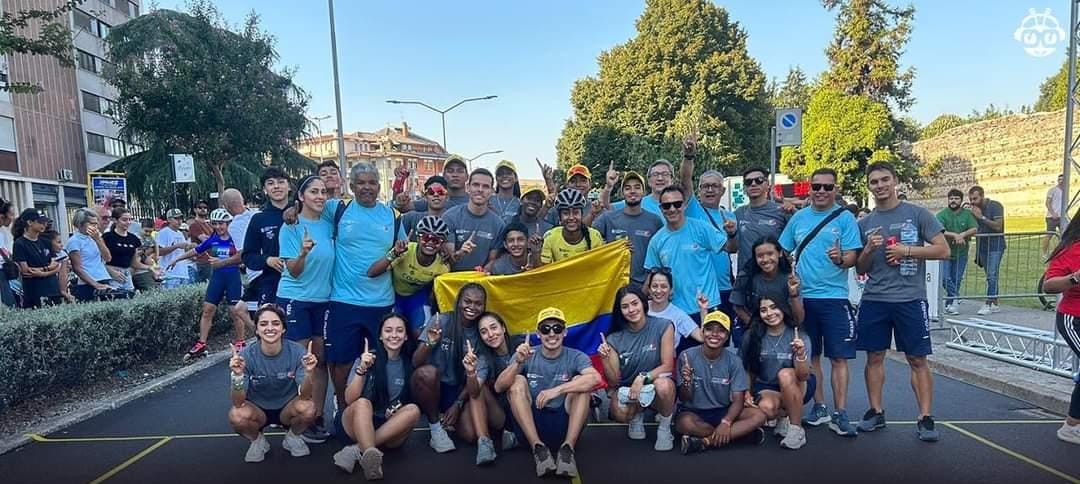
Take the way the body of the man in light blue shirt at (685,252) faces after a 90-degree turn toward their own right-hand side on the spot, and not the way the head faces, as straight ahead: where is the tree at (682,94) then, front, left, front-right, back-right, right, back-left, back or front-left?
right

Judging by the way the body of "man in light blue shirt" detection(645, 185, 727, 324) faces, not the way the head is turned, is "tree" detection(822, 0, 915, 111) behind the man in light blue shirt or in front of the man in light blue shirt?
behind

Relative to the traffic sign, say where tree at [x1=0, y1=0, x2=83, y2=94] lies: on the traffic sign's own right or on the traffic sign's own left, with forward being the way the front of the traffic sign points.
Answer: on the traffic sign's own right

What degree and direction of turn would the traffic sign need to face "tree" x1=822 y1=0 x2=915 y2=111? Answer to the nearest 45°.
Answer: approximately 180°

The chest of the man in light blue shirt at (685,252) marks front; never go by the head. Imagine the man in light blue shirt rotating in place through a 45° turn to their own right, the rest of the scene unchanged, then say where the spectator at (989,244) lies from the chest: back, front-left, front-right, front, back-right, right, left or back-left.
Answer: back

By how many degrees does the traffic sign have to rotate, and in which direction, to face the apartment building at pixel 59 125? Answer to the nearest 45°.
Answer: approximately 90° to its right

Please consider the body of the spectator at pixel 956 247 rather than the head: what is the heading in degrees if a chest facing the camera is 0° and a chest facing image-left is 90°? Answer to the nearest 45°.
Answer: approximately 0°

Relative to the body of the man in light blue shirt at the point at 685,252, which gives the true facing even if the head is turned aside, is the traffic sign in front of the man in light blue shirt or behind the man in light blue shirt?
behind
